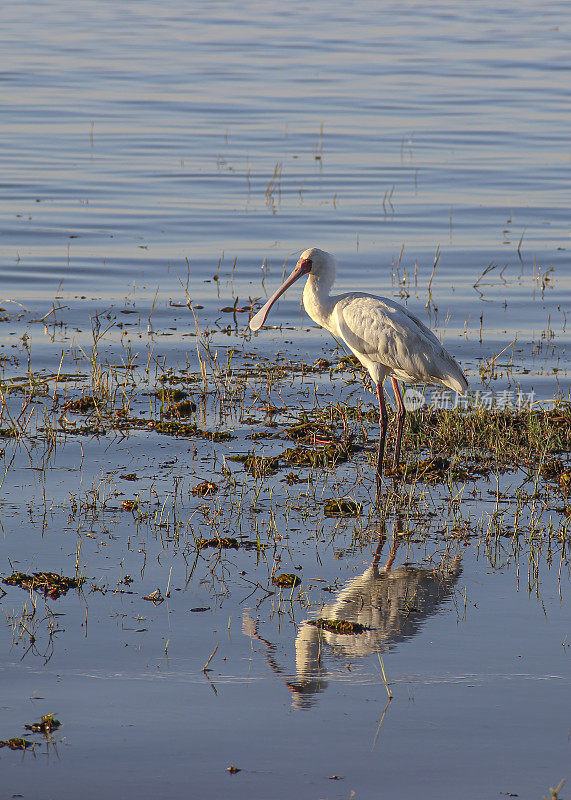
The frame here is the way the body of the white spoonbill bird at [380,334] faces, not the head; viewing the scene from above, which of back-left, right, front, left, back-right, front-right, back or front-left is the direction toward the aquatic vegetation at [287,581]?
left

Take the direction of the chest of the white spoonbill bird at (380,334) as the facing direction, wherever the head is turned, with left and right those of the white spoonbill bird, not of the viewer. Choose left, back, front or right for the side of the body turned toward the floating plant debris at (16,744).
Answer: left

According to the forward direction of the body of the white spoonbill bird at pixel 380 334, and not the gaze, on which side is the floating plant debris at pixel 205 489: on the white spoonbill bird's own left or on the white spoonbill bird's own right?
on the white spoonbill bird's own left

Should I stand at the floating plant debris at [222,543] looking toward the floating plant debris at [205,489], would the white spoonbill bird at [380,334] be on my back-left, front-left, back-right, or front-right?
front-right

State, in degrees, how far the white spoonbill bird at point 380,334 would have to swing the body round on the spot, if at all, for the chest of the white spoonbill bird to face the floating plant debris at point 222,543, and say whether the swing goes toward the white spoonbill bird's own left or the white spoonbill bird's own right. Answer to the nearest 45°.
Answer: approximately 90° to the white spoonbill bird's own left

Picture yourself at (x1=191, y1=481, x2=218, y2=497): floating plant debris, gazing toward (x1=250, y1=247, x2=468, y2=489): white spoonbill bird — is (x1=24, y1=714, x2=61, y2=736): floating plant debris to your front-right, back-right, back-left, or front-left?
back-right

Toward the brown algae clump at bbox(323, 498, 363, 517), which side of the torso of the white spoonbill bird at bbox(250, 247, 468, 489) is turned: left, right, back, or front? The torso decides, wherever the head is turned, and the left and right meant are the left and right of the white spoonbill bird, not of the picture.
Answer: left

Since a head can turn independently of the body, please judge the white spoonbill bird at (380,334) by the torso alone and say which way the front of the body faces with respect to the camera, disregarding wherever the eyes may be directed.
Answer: to the viewer's left

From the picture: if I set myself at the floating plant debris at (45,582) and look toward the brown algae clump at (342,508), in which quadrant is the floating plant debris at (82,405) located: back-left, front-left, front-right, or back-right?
front-left

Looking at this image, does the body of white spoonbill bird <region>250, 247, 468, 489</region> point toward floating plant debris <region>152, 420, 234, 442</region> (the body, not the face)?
yes
